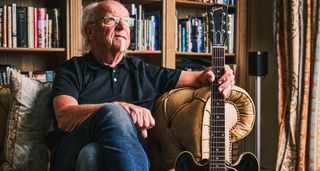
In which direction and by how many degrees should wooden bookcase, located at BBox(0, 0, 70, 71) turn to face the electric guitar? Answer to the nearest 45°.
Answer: approximately 45° to its left

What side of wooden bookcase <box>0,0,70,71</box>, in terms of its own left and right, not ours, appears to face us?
front

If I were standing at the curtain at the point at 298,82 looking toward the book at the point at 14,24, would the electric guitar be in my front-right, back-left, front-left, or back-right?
front-left

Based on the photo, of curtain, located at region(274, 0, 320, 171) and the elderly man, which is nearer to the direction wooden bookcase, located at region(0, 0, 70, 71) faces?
the elderly man

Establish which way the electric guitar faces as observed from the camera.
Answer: facing the viewer

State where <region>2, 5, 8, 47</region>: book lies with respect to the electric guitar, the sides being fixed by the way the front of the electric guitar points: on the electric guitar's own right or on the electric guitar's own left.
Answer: on the electric guitar's own right

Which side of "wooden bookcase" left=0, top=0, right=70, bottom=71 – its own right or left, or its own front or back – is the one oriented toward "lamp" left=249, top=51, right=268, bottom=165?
left

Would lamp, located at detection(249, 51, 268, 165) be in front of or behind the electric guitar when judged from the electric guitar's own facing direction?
behind

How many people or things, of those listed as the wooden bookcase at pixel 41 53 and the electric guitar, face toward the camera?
2

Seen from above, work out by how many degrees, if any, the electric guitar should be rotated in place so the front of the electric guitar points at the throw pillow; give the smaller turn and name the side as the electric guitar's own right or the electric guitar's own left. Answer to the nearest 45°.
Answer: approximately 90° to the electric guitar's own right
